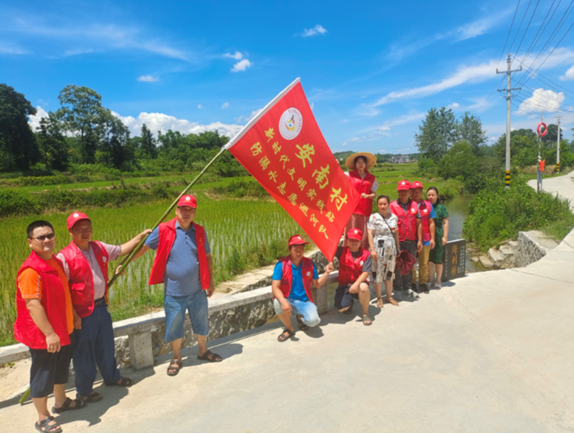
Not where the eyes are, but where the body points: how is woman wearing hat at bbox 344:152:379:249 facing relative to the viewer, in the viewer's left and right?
facing the viewer

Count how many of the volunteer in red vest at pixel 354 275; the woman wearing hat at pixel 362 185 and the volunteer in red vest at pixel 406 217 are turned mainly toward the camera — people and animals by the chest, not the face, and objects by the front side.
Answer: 3

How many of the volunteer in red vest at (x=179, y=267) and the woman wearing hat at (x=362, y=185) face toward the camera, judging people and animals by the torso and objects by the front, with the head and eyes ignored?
2

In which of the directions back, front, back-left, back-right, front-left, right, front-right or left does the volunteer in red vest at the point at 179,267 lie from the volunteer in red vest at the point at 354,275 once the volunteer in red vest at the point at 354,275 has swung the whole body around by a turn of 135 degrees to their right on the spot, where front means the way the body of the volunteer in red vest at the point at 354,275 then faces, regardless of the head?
left

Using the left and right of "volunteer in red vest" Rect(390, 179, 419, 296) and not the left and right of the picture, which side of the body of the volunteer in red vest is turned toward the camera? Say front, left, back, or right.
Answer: front

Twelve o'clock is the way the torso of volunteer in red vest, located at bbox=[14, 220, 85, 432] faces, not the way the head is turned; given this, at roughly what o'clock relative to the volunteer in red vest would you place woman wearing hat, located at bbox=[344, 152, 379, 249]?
The woman wearing hat is roughly at 10 o'clock from the volunteer in red vest.

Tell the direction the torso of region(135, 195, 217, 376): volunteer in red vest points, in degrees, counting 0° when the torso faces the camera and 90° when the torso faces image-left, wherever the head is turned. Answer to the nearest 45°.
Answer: approximately 0°

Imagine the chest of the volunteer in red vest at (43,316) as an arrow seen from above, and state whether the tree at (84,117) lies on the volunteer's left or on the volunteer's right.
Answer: on the volunteer's left

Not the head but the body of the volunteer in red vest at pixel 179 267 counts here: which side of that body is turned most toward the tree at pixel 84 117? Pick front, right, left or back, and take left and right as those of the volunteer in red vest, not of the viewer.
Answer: back

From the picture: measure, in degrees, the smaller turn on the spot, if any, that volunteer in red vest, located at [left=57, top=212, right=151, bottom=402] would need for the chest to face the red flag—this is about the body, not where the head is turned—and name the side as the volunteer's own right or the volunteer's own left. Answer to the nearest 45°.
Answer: approximately 45° to the volunteer's own left

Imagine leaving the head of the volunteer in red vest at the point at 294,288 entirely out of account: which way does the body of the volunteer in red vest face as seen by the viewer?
toward the camera
